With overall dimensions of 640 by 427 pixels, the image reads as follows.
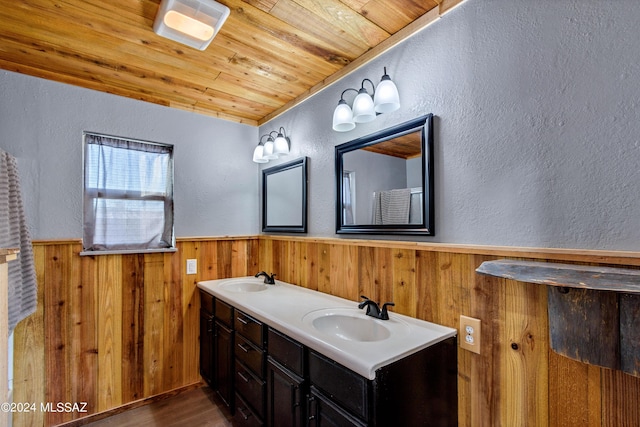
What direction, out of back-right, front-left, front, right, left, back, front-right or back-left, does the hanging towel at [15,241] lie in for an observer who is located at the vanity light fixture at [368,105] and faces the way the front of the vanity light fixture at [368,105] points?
front-right

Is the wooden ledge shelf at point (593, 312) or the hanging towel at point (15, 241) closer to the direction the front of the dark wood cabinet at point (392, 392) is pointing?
the hanging towel

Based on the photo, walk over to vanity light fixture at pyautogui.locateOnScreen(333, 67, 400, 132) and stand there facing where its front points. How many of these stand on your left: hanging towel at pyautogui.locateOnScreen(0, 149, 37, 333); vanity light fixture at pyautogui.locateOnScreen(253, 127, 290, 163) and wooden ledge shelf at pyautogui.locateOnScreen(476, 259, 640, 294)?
1

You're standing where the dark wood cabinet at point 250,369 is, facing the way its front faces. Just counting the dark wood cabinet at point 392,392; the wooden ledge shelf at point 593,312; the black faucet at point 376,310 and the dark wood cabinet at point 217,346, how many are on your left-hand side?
3

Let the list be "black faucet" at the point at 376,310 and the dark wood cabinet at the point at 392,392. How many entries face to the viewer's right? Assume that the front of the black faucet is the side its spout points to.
0

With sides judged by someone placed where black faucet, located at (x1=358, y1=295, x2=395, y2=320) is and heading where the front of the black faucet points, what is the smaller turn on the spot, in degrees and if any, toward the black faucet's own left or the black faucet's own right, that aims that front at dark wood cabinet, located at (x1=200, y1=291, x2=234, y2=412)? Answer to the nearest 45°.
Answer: approximately 45° to the black faucet's own right

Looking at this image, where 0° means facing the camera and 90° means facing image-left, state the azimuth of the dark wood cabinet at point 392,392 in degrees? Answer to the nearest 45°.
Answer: approximately 45°

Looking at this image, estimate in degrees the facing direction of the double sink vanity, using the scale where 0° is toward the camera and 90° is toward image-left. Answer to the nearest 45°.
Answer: approximately 45°
